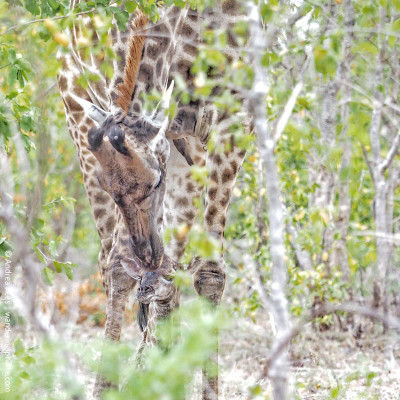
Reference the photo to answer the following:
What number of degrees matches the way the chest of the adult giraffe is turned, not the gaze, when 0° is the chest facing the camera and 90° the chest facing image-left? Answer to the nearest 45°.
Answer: approximately 0°
